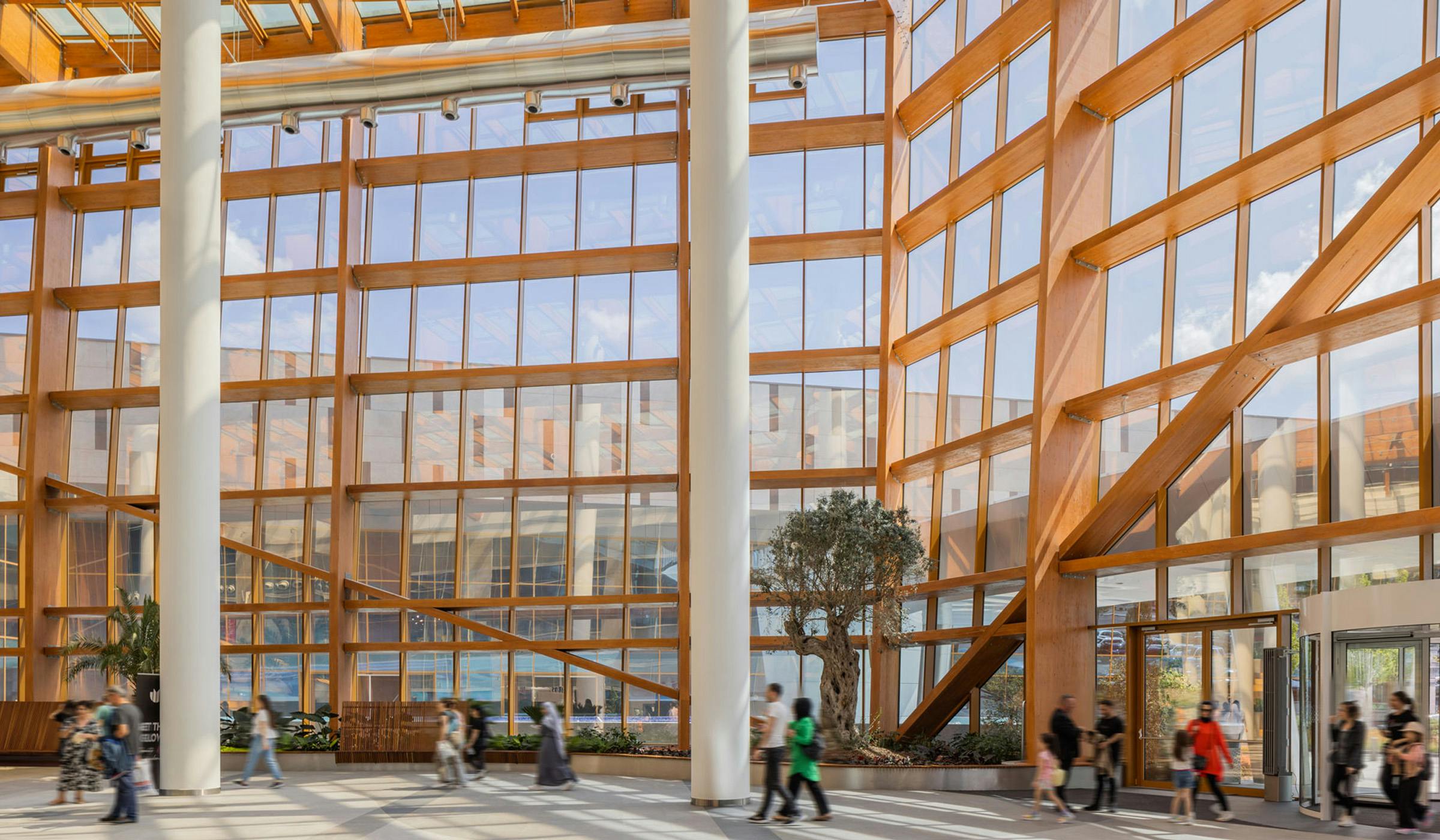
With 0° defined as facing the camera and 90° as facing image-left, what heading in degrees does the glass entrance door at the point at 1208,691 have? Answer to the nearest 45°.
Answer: approximately 0°

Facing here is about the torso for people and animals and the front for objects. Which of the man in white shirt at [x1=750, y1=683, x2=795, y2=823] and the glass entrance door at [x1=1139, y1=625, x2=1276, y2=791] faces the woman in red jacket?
the glass entrance door

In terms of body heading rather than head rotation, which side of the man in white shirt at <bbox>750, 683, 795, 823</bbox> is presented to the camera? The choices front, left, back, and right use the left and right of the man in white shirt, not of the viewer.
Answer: left

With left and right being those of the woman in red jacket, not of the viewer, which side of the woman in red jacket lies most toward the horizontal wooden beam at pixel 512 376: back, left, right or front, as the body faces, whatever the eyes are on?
right

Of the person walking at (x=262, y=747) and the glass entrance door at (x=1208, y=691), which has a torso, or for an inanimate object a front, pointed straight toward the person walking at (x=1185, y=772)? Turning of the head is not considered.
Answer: the glass entrance door

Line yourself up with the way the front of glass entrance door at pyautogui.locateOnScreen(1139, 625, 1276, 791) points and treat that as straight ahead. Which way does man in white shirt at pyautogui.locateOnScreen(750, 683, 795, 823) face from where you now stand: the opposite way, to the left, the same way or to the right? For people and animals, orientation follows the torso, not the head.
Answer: to the right
